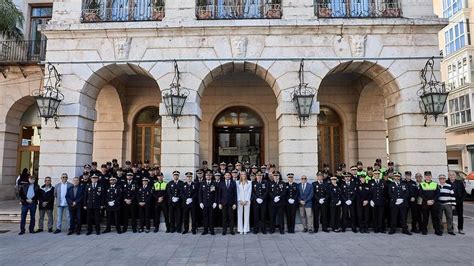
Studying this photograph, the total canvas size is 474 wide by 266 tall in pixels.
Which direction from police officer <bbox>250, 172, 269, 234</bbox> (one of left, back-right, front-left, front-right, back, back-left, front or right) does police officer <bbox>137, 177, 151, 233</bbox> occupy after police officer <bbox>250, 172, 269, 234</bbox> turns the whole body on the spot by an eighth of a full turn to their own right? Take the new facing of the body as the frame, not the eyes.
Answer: front-right

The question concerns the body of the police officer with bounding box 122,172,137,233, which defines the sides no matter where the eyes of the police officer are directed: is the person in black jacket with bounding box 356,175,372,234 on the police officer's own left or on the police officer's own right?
on the police officer's own left

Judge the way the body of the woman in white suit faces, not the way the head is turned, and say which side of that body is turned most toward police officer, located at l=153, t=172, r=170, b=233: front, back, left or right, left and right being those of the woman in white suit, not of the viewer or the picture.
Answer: right

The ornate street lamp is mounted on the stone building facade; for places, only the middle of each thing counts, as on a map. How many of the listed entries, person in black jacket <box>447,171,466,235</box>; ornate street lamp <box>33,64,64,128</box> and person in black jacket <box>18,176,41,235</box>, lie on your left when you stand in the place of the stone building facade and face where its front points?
1

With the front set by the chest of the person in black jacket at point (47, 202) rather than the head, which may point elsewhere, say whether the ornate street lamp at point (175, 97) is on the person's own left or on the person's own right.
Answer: on the person's own left

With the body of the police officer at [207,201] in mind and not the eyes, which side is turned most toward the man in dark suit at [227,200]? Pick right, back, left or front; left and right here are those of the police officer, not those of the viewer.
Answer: left

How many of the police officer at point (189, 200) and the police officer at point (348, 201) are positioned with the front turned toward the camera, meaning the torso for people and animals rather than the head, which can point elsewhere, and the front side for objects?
2

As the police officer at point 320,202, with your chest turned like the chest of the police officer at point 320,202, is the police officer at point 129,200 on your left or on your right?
on your right

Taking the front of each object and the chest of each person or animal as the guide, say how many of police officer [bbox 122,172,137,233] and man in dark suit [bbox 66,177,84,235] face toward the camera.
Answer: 2

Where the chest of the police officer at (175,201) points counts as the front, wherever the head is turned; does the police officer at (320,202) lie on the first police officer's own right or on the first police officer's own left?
on the first police officer's own left

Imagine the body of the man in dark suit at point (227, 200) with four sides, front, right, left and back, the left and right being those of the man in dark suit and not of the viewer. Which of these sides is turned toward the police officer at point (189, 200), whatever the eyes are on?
right

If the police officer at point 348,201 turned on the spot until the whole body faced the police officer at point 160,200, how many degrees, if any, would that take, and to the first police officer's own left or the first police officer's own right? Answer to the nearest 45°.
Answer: approximately 90° to the first police officer's own right
